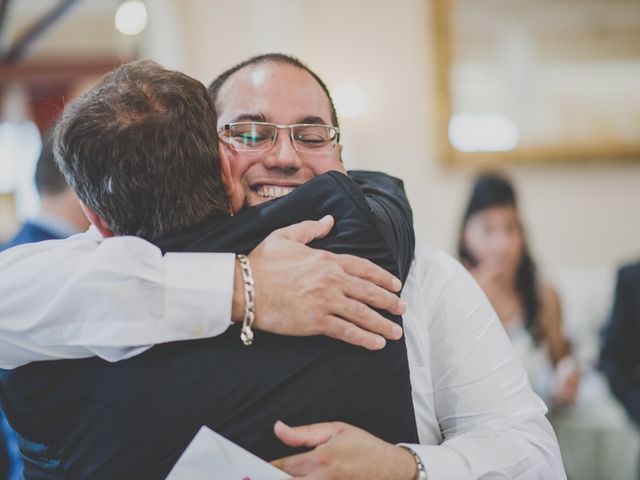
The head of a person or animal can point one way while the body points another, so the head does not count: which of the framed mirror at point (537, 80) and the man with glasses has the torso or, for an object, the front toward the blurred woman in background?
the framed mirror

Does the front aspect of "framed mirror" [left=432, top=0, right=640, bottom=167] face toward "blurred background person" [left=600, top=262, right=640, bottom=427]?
yes

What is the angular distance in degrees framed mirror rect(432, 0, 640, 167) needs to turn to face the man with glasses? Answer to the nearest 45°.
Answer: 0° — it already faces them

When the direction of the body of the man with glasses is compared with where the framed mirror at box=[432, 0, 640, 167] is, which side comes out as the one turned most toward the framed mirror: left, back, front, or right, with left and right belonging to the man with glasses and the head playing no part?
back

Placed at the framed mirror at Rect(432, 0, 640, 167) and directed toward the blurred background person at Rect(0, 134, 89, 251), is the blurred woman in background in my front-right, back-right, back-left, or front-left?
front-left

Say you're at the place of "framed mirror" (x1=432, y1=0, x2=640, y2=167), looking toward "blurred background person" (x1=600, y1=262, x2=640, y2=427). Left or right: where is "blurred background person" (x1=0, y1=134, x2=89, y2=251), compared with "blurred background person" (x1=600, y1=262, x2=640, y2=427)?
right

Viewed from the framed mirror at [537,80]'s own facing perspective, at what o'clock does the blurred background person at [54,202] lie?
The blurred background person is roughly at 1 o'clock from the framed mirror.

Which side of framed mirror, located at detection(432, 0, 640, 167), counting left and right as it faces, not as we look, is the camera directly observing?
front

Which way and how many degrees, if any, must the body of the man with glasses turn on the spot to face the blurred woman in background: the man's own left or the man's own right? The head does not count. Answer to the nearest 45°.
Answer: approximately 180°

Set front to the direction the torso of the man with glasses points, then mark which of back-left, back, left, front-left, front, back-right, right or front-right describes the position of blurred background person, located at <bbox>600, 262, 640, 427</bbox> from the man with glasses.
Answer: back-left

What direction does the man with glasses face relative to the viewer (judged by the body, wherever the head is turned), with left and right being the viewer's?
facing the viewer

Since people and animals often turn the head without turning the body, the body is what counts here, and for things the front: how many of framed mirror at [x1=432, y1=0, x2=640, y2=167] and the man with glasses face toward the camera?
2

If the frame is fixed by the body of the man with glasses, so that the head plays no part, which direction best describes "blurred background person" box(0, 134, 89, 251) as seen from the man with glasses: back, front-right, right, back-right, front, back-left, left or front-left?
back-right
